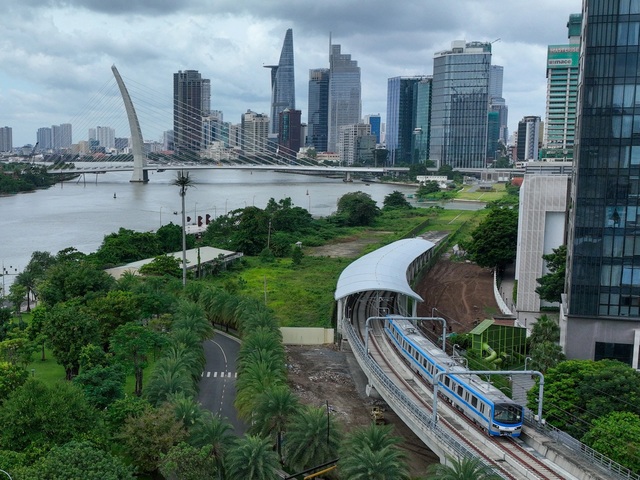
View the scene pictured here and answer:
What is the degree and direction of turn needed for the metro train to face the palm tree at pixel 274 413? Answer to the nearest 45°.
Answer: approximately 90° to its right

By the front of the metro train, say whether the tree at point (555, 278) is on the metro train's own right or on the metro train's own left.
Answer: on the metro train's own left

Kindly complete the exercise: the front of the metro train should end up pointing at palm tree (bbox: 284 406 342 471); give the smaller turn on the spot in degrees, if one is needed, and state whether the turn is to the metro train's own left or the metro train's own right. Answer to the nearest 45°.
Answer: approximately 90° to the metro train's own right

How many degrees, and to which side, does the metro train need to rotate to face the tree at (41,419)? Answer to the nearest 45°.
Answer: approximately 90° to its right

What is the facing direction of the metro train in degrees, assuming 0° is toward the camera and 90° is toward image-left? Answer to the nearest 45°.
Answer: approximately 315°

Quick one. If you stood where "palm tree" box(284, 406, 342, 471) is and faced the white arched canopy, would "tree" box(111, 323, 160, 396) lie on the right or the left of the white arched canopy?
left

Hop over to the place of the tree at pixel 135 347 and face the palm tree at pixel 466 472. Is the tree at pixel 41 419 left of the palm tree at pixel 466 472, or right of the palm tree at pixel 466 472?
right

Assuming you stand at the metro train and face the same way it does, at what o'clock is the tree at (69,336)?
The tree is roughly at 5 o'clock from the metro train.

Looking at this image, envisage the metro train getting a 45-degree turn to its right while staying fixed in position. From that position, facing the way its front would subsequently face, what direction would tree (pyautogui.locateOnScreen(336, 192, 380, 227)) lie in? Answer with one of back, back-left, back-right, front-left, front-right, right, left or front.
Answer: back

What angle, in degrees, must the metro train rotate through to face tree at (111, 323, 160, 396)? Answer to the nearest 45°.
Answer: approximately 135° to its right

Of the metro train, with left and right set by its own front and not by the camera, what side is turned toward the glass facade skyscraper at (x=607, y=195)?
left

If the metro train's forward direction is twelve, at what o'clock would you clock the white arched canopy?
The white arched canopy is roughly at 7 o'clock from the metro train.

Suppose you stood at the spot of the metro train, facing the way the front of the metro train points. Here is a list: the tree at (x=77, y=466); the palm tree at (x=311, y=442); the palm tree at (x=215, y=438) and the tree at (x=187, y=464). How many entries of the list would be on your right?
4
